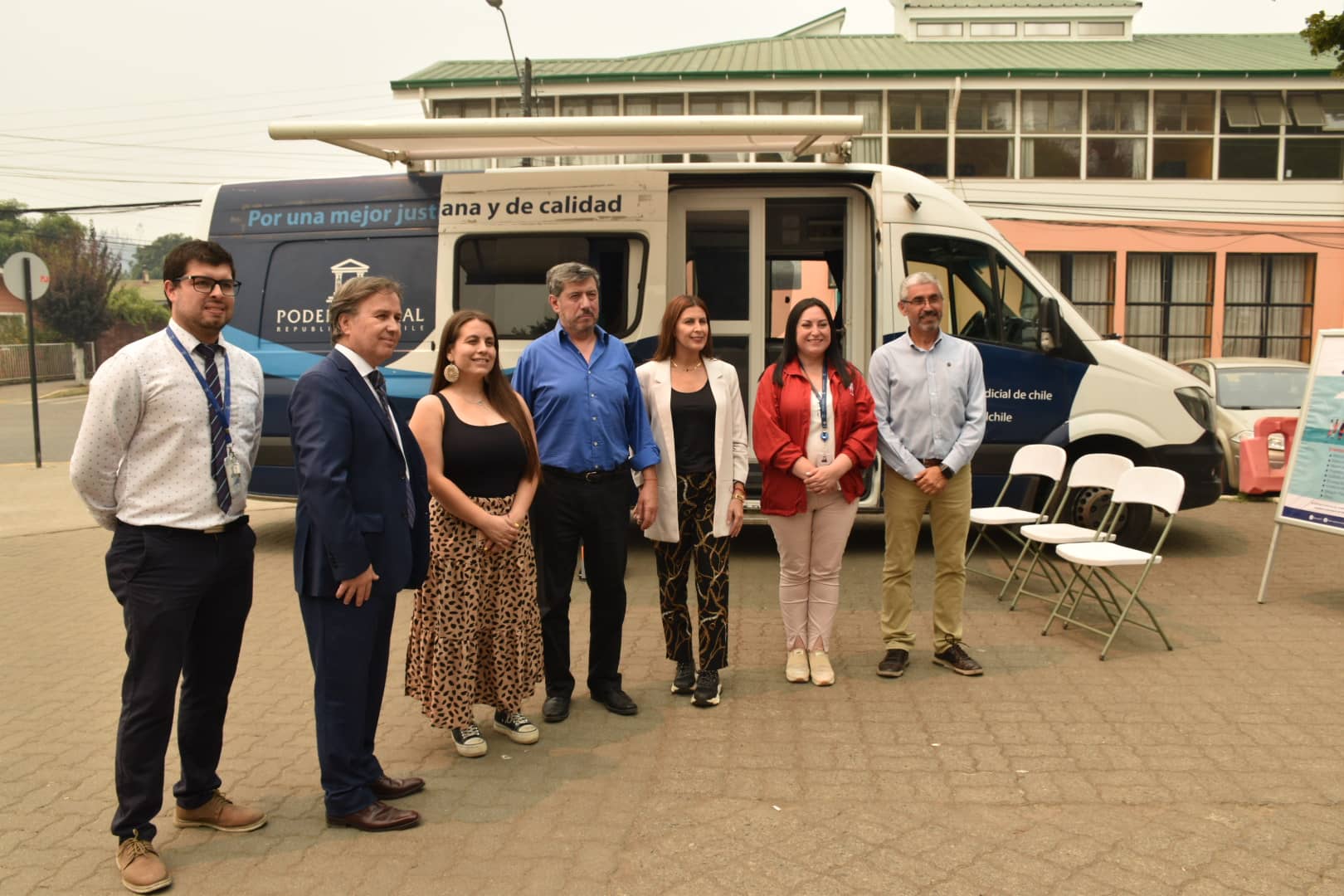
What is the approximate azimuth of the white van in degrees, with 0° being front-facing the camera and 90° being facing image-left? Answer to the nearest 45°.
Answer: approximately 270°

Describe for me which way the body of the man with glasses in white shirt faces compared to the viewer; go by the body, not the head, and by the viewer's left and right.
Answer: facing the viewer and to the right of the viewer

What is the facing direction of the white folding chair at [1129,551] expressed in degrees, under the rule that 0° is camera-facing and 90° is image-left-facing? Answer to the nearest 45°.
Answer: approximately 45°

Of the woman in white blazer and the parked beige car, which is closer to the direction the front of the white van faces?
the parked beige car

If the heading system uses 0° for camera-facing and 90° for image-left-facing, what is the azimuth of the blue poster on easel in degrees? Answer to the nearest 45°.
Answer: approximately 45°

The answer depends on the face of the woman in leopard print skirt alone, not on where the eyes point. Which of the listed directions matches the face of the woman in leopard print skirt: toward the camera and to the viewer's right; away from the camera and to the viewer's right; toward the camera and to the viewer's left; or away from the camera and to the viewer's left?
toward the camera and to the viewer's right

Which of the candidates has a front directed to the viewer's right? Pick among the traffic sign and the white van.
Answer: the white van

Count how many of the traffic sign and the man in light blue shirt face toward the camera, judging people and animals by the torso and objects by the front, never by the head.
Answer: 1

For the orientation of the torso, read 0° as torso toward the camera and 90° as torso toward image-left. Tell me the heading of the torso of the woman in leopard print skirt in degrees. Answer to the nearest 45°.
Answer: approximately 315°

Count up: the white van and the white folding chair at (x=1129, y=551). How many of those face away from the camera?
0

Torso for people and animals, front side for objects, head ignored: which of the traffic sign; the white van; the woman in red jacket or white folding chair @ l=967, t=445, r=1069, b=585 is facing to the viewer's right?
the white van

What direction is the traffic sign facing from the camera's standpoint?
away from the camera

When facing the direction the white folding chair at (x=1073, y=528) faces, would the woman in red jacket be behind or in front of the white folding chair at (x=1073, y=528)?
in front

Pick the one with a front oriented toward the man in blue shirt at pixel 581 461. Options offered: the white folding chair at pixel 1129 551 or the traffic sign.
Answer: the white folding chair
